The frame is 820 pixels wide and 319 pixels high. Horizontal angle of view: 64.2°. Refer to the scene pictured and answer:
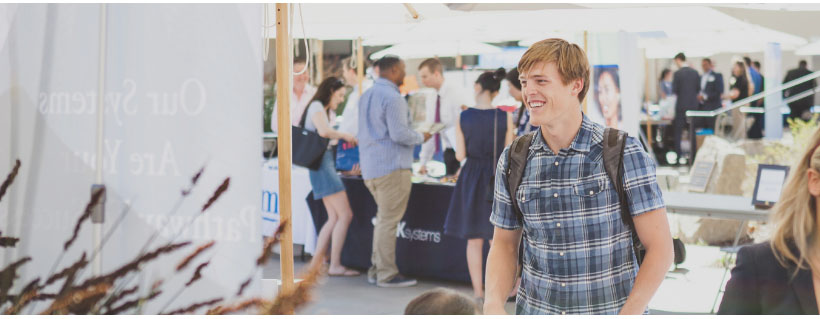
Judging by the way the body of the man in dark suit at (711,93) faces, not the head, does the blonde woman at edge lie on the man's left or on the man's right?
on the man's left

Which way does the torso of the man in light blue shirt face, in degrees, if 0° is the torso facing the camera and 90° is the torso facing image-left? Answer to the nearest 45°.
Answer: approximately 225°

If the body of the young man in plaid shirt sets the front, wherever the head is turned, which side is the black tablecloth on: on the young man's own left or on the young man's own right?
on the young man's own right

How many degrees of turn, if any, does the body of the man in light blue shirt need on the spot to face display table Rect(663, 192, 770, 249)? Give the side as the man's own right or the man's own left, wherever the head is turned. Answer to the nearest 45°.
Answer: approximately 45° to the man's own right

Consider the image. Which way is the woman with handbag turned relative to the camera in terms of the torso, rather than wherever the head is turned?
to the viewer's right

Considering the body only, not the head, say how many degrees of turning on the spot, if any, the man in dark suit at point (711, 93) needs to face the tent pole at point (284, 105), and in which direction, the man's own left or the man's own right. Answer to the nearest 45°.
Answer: approximately 45° to the man's own left

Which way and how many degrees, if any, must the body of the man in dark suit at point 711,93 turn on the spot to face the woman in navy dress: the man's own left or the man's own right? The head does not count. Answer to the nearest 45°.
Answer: approximately 45° to the man's own left

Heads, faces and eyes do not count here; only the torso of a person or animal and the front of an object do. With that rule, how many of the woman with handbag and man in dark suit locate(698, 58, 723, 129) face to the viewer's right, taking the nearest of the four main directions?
1

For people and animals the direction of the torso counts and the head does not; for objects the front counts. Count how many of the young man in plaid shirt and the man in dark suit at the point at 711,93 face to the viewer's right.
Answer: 0

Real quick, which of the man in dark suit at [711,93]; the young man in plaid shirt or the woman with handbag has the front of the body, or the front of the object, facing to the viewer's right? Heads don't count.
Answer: the woman with handbag

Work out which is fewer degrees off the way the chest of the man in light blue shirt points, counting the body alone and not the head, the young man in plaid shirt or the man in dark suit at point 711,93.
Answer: the man in dark suit

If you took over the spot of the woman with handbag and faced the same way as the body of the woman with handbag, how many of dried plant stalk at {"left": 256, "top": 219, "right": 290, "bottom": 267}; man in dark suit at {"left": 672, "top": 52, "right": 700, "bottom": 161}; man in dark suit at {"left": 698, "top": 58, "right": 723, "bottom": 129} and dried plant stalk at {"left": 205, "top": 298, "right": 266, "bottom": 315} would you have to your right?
2
